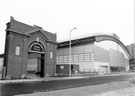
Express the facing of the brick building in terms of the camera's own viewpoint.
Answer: facing the viewer and to the right of the viewer
